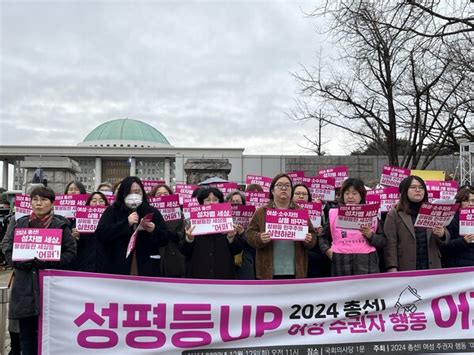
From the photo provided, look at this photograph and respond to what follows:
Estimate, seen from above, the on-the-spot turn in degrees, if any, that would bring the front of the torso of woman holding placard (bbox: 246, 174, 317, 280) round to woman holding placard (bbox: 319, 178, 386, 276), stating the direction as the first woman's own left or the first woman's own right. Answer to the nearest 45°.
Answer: approximately 90° to the first woman's own left

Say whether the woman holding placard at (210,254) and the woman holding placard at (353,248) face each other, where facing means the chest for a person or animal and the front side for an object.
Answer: no

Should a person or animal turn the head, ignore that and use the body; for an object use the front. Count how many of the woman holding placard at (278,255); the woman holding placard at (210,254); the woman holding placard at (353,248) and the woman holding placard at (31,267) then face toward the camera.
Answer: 4

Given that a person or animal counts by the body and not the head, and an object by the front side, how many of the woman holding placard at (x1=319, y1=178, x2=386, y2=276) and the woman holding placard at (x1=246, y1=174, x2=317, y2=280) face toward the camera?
2

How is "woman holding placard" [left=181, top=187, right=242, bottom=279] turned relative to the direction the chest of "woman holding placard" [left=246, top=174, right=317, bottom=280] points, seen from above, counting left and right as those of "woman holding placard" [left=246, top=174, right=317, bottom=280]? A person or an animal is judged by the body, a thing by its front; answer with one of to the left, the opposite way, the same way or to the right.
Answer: the same way

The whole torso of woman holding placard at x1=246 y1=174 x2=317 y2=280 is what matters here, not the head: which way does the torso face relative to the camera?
toward the camera

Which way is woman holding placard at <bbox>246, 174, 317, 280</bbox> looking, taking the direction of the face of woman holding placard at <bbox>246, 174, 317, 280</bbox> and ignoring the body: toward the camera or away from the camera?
toward the camera

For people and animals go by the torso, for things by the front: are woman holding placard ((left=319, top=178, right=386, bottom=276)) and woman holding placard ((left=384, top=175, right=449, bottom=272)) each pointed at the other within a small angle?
no

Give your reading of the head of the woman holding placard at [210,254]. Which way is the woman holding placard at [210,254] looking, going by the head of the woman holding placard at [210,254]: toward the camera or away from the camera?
toward the camera

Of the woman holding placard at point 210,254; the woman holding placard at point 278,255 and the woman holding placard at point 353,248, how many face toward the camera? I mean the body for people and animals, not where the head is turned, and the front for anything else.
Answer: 3

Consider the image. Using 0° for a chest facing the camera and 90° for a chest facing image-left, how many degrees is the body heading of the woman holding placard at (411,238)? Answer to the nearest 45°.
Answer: approximately 315°

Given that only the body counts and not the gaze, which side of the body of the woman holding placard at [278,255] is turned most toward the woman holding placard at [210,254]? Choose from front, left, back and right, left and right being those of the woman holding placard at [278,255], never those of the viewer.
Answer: right

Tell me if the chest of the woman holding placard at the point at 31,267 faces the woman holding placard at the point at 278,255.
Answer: no

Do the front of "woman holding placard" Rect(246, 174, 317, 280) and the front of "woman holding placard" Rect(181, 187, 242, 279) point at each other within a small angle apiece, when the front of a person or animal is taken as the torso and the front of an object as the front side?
no

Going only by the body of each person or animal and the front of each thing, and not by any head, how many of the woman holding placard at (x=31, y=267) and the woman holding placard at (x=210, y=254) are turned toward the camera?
2

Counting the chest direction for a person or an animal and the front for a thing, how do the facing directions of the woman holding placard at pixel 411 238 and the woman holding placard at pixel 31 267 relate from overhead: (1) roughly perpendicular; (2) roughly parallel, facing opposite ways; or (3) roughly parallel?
roughly parallel

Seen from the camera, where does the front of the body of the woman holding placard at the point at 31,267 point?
toward the camera

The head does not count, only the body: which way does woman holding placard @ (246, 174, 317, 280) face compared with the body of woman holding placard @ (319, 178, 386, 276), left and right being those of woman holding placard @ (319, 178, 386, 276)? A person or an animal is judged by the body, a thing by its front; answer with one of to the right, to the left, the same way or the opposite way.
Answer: the same way

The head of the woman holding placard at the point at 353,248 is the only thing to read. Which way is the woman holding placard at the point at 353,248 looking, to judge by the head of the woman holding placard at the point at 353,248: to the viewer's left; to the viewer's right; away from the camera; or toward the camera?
toward the camera
